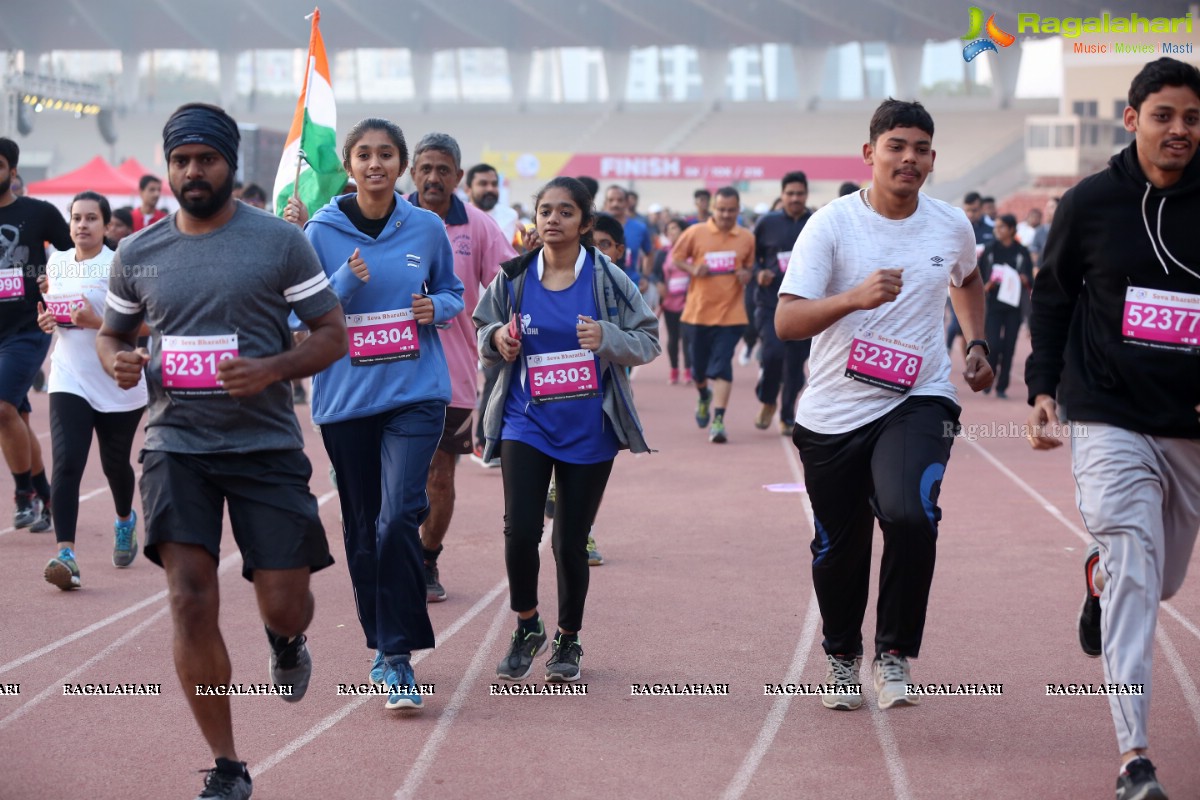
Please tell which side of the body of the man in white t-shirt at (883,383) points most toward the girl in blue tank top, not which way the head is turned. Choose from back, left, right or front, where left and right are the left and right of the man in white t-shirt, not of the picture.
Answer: right

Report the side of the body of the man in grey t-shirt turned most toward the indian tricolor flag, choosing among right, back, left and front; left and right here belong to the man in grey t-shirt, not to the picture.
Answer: back

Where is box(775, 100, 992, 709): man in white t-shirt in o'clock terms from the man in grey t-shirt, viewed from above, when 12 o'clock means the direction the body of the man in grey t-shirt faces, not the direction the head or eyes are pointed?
The man in white t-shirt is roughly at 9 o'clock from the man in grey t-shirt.

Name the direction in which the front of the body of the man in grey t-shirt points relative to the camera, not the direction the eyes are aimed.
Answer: toward the camera

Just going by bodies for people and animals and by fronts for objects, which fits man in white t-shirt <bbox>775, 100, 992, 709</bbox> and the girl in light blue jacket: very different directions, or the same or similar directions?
same or similar directions

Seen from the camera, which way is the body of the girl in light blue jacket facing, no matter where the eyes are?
toward the camera

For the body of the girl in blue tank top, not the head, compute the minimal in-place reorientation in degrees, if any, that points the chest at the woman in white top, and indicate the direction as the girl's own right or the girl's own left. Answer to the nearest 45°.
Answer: approximately 135° to the girl's own right

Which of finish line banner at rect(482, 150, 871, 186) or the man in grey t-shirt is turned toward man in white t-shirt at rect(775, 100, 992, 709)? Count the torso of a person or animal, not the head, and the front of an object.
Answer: the finish line banner

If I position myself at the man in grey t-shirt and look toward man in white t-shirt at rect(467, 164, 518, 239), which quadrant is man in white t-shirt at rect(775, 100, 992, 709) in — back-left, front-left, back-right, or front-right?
front-right

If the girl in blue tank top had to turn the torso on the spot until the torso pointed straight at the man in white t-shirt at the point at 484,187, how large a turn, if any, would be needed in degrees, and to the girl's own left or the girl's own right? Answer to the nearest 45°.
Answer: approximately 180°

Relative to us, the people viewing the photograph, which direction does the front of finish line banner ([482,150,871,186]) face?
facing the viewer

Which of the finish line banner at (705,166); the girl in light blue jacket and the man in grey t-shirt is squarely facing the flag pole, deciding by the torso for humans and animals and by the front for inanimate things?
the finish line banner

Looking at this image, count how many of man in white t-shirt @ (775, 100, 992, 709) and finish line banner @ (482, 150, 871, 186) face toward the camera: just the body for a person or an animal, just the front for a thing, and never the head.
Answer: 2

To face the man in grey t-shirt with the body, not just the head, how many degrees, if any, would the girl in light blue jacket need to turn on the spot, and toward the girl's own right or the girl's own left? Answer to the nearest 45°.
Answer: approximately 45° to the girl's own right

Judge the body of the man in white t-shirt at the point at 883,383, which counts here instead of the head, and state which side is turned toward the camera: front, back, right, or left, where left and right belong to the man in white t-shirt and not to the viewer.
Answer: front

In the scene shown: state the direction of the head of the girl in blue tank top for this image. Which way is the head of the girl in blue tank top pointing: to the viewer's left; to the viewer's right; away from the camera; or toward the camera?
toward the camera

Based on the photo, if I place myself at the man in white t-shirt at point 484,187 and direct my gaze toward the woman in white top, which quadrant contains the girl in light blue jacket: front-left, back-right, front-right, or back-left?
front-left

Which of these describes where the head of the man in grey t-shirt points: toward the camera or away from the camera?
toward the camera
